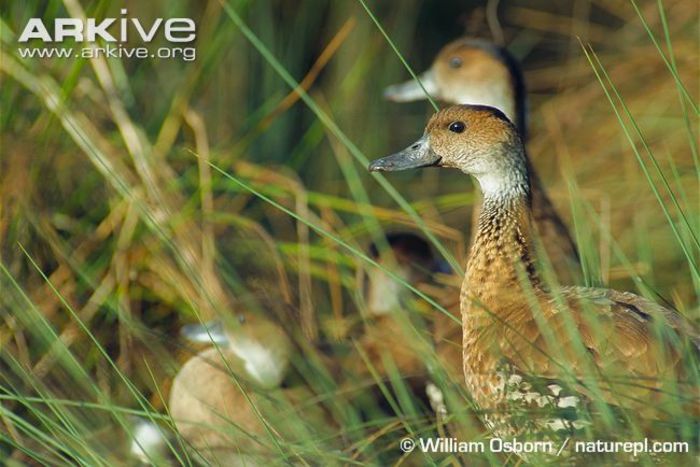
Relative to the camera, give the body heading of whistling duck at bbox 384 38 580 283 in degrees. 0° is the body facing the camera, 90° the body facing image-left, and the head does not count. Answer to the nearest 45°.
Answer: approximately 90°
